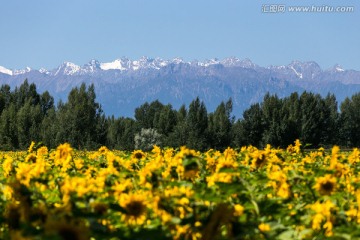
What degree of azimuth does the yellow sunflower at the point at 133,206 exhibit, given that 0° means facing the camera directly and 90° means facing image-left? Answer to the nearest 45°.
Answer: approximately 0°

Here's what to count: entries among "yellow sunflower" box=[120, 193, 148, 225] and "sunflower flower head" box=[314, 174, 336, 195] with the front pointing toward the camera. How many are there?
2

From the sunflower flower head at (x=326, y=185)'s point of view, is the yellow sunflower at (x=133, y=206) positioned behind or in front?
in front

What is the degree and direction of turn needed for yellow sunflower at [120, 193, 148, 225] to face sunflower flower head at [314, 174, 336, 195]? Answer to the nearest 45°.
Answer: approximately 135° to its left

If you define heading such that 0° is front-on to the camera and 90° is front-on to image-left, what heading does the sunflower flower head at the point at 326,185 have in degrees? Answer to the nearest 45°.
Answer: approximately 0°
